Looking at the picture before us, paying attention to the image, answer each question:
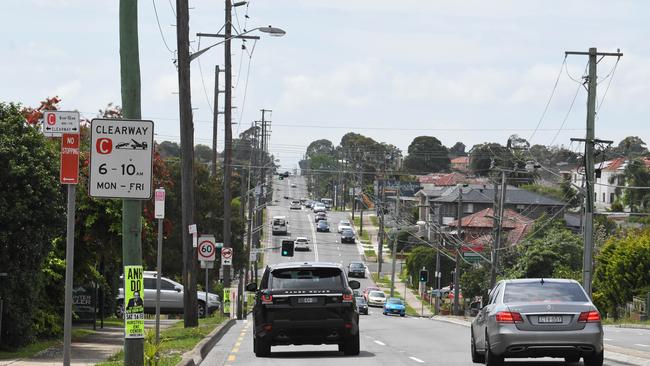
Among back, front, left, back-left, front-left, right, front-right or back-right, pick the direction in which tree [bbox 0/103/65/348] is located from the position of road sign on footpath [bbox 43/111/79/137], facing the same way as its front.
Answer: back

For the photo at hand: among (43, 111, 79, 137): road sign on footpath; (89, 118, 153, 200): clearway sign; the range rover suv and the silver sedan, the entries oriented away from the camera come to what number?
2

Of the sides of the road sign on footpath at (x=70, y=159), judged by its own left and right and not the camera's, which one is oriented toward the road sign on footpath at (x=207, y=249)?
back

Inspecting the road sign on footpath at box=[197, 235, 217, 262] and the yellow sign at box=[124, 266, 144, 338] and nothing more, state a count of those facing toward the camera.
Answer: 2

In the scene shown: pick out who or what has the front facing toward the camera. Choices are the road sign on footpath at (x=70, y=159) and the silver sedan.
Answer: the road sign on footpath

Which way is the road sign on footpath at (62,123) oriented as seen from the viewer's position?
toward the camera

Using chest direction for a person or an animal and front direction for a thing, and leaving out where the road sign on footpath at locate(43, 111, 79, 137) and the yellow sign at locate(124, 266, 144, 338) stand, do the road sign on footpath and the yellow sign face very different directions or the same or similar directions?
same or similar directions

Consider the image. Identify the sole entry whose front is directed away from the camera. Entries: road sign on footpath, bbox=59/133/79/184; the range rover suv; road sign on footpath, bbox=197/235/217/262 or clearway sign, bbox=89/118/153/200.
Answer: the range rover suv

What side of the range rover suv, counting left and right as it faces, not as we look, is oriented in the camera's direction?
back

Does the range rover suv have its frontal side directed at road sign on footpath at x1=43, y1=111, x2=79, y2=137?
no

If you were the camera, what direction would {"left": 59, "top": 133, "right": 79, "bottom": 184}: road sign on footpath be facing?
facing the viewer

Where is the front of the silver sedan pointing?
away from the camera

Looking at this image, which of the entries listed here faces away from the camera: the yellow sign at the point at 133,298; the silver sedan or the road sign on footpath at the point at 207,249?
the silver sedan

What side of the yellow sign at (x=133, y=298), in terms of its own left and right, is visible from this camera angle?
front

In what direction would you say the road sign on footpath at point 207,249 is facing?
toward the camera

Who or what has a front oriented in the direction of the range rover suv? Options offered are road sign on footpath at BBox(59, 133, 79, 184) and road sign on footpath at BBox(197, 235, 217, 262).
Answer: road sign on footpath at BBox(197, 235, 217, 262)
